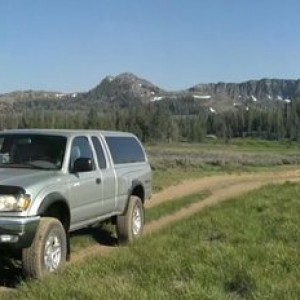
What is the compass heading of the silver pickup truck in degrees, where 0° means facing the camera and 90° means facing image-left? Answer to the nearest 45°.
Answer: approximately 45°
